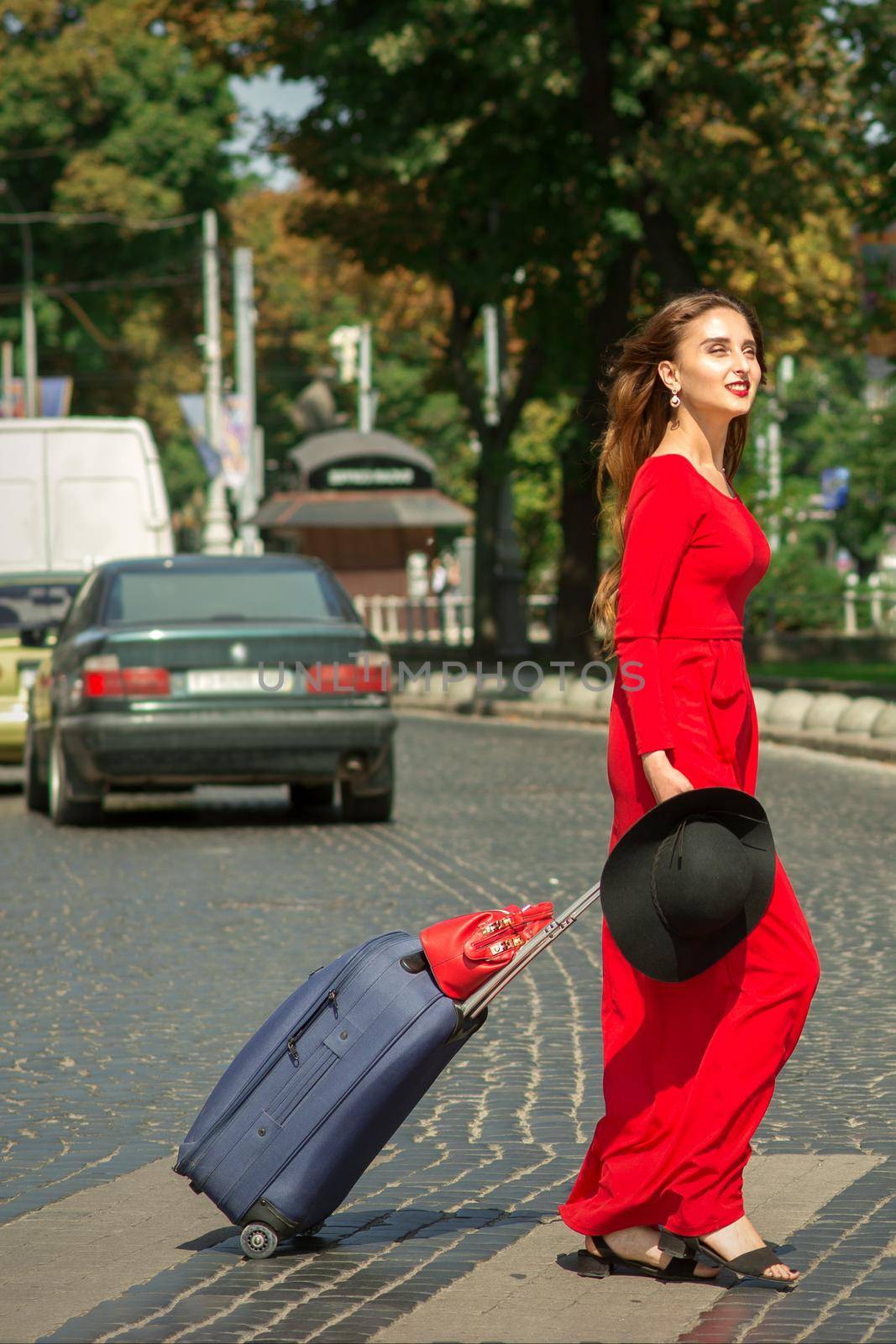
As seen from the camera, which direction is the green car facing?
away from the camera

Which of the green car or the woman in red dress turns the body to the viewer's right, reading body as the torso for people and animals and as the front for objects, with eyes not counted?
the woman in red dress

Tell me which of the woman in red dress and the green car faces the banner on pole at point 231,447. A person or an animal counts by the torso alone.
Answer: the green car

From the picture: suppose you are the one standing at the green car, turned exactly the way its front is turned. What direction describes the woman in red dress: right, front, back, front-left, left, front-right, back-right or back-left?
back

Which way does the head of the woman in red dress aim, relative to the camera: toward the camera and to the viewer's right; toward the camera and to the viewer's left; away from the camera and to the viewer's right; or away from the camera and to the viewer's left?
toward the camera and to the viewer's right

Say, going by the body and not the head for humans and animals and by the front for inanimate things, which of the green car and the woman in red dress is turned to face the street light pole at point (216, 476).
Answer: the green car

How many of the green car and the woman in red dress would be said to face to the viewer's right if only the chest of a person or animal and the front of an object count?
1

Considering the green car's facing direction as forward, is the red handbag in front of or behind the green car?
behind

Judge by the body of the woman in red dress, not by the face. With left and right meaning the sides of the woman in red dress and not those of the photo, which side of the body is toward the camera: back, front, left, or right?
right

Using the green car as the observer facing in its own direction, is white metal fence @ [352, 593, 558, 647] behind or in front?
in front

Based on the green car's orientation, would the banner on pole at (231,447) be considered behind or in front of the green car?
in front

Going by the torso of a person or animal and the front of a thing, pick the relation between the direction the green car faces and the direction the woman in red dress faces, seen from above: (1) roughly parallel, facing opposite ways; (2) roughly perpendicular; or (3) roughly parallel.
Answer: roughly perpendicular

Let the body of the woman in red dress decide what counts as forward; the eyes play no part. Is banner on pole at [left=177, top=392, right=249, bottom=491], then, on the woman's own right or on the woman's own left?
on the woman's own left
